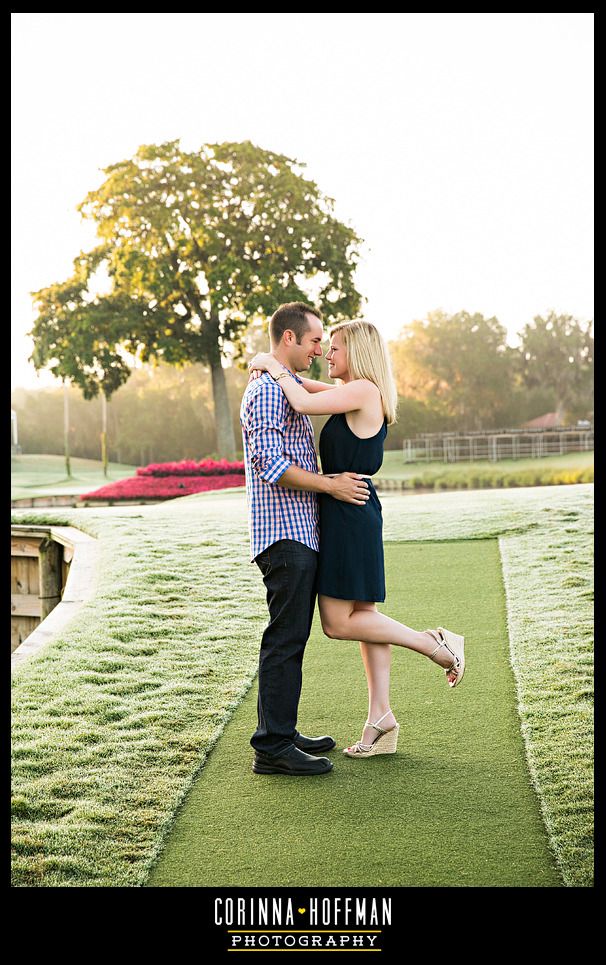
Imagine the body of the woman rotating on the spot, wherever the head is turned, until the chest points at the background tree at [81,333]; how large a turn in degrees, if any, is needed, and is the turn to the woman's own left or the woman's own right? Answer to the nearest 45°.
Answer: approximately 90° to the woman's own right

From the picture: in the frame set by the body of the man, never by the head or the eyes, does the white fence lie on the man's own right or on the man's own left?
on the man's own left

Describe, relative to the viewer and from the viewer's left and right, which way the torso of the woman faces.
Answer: facing to the left of the viewer

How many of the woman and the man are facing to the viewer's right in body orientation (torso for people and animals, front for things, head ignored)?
1

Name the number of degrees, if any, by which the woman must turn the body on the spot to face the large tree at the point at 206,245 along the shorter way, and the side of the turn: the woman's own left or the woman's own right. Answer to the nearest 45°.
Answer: approximately 90° to the woman's own right

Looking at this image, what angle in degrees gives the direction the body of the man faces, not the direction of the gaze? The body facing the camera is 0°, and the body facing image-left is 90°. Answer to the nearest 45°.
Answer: approximately 270°

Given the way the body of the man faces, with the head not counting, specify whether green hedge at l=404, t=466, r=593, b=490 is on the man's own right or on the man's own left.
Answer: on the man's own left

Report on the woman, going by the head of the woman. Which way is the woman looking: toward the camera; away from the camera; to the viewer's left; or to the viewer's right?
to the viewer's left

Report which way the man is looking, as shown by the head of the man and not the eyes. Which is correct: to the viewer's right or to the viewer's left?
to the viewer's right

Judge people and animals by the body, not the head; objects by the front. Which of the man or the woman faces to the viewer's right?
the man

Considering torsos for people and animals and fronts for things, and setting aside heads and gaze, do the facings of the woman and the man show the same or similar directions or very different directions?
very different directions
